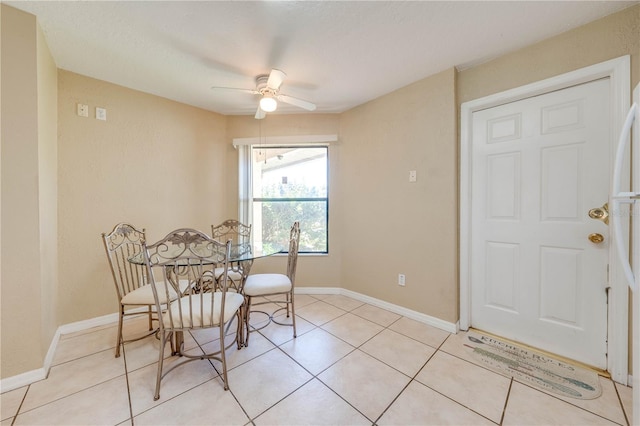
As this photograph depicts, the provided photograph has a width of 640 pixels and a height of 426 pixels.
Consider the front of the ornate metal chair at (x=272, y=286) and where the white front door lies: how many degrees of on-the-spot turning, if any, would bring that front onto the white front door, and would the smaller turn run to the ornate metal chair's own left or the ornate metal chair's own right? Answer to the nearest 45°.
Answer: approximately 180°

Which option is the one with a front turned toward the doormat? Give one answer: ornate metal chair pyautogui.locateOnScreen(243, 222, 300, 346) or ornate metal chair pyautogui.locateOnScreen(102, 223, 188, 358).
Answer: ornate metal chair pyautogui.locateOnScreen(102, 223, 188, 358)

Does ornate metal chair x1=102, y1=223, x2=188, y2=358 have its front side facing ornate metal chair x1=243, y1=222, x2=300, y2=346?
yes

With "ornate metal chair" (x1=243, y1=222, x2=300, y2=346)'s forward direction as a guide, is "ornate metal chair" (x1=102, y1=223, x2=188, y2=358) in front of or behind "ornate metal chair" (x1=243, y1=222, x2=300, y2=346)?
in front

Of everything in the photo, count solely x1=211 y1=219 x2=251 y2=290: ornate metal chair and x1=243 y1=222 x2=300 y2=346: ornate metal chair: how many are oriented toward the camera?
1

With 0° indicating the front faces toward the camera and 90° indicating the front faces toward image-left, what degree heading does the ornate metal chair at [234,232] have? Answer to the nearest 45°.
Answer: approximately 0°

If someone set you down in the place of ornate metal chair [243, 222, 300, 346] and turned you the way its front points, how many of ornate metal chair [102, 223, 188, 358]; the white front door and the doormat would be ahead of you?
1

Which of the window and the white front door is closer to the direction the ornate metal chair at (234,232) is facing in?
the white front door

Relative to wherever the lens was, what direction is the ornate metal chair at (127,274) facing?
facing the viewer and to the right of the viewer

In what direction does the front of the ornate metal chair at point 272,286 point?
to the viewer's left

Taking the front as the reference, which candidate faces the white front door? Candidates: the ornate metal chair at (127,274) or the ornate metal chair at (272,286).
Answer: the ornate metal chair at (127,274)

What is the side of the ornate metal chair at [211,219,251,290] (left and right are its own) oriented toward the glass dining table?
front

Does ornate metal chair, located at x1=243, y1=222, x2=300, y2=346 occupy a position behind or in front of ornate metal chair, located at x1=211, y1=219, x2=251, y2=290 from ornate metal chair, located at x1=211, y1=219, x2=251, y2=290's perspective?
in front
